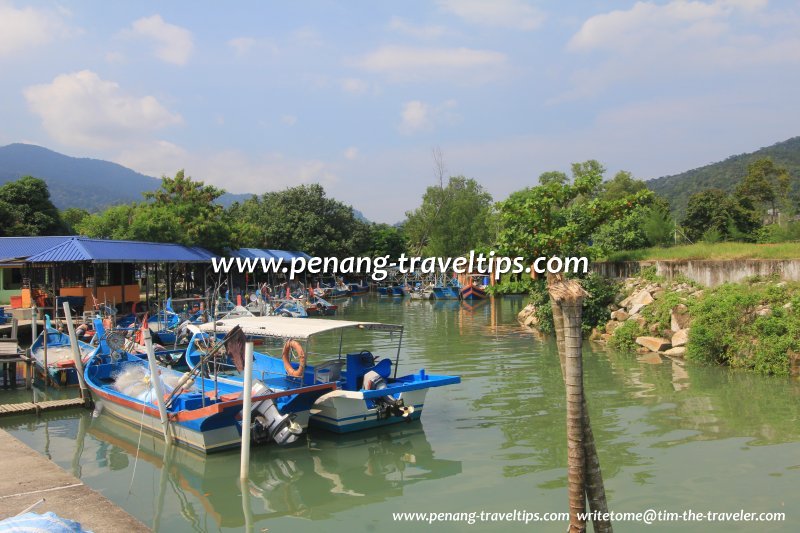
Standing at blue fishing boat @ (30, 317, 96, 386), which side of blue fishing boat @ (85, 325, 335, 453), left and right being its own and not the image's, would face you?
front

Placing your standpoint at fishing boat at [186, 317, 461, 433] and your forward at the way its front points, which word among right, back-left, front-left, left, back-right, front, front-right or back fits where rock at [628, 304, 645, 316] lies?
right

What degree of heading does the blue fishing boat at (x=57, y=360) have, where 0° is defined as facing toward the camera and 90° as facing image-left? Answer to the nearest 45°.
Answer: approximately 135°

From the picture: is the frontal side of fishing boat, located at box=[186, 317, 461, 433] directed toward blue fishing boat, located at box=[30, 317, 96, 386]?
yes

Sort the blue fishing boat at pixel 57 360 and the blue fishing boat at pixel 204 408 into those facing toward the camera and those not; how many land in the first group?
0

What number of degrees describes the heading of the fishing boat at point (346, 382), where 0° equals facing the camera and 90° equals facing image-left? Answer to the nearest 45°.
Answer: approximately 135°

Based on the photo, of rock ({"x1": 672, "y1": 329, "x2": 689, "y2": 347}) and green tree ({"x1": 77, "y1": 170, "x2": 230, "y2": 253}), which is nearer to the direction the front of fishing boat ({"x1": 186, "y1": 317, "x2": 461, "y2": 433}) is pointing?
the green tree

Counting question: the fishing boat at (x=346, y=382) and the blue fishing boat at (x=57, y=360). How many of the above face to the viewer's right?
0

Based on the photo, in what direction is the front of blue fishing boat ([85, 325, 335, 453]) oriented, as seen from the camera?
facing away from the viewer and to the left of the viewer

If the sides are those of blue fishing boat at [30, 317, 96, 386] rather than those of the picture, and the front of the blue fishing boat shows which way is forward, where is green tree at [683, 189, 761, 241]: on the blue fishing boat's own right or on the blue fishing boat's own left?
on the blue fishing boat's own right
